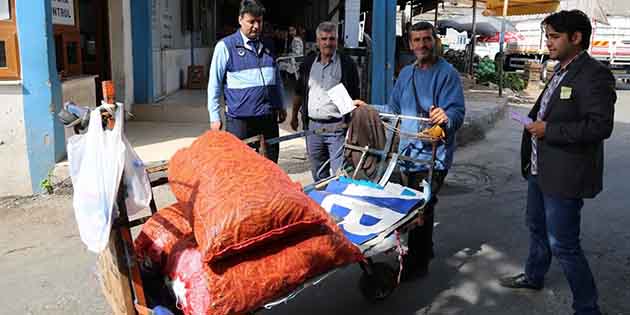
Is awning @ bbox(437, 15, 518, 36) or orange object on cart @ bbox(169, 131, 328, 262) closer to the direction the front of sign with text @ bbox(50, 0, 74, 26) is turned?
the orange object on cart

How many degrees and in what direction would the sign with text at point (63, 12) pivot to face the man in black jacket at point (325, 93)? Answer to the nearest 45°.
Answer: approximately 45° to its left

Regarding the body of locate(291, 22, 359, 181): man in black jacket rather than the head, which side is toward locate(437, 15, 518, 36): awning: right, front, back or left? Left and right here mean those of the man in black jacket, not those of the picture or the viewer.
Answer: back

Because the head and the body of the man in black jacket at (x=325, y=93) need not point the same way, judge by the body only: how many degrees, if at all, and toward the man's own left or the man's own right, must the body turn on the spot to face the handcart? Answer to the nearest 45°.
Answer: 0° — they already face it

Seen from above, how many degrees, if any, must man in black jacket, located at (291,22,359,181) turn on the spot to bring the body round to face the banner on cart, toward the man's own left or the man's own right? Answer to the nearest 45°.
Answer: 0° — they already face it

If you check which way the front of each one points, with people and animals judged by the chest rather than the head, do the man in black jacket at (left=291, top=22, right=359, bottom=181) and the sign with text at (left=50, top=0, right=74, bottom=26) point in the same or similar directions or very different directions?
same or similar directions

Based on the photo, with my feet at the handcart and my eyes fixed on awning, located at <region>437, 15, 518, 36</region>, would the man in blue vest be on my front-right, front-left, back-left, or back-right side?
front-left

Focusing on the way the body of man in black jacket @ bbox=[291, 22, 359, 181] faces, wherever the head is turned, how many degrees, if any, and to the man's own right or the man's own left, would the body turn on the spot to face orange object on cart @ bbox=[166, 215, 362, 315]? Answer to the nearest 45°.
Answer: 0° — they already face it

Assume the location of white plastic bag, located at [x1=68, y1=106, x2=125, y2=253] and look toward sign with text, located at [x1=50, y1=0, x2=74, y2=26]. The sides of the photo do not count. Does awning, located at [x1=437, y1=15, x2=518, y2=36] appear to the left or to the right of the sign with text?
right

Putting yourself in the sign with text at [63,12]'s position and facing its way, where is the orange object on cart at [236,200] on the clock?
The orange object on cart is roughly at 12 o'clock from the sign with text.

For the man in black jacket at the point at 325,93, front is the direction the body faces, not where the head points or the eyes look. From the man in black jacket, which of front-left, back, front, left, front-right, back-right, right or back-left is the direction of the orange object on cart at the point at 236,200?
front

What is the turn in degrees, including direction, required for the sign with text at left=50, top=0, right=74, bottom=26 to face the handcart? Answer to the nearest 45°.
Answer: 0° — it already faces it

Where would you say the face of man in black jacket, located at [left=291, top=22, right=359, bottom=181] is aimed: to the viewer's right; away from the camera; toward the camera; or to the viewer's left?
toward the camera

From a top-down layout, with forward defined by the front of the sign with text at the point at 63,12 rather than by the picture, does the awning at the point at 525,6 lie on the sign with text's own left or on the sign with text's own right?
on the sign with text's own left

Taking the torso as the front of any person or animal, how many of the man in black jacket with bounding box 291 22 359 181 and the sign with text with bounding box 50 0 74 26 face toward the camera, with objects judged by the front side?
2

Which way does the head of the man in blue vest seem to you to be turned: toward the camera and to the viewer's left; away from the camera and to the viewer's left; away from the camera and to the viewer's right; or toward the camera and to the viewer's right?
toward the camera and to the viewer's right

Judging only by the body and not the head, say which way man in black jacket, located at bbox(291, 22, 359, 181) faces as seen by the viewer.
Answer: toward the camera

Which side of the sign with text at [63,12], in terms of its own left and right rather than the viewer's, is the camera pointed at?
front
